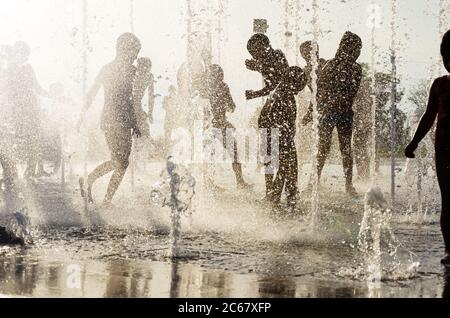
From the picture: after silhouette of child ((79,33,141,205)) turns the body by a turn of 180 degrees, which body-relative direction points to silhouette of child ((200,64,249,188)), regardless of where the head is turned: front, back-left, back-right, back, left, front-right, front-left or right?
back-right

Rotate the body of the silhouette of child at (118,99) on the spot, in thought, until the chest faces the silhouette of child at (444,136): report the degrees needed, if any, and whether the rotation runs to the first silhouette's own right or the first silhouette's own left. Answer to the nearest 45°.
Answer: approximately 45° to the first silhouette's own right

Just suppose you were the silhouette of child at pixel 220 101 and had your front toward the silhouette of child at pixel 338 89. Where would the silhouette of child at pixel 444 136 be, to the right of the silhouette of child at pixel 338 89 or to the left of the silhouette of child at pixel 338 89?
right

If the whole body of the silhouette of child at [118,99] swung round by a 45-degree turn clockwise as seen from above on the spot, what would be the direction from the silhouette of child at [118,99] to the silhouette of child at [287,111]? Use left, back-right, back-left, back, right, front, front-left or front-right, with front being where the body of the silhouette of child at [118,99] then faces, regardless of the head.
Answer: front

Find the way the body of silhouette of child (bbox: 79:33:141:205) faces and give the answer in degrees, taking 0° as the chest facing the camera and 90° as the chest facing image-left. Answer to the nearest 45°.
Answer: approximately 270°

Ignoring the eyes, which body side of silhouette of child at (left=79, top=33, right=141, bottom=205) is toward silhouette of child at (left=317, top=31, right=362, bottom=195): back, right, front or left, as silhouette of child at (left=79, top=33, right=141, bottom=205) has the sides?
front
